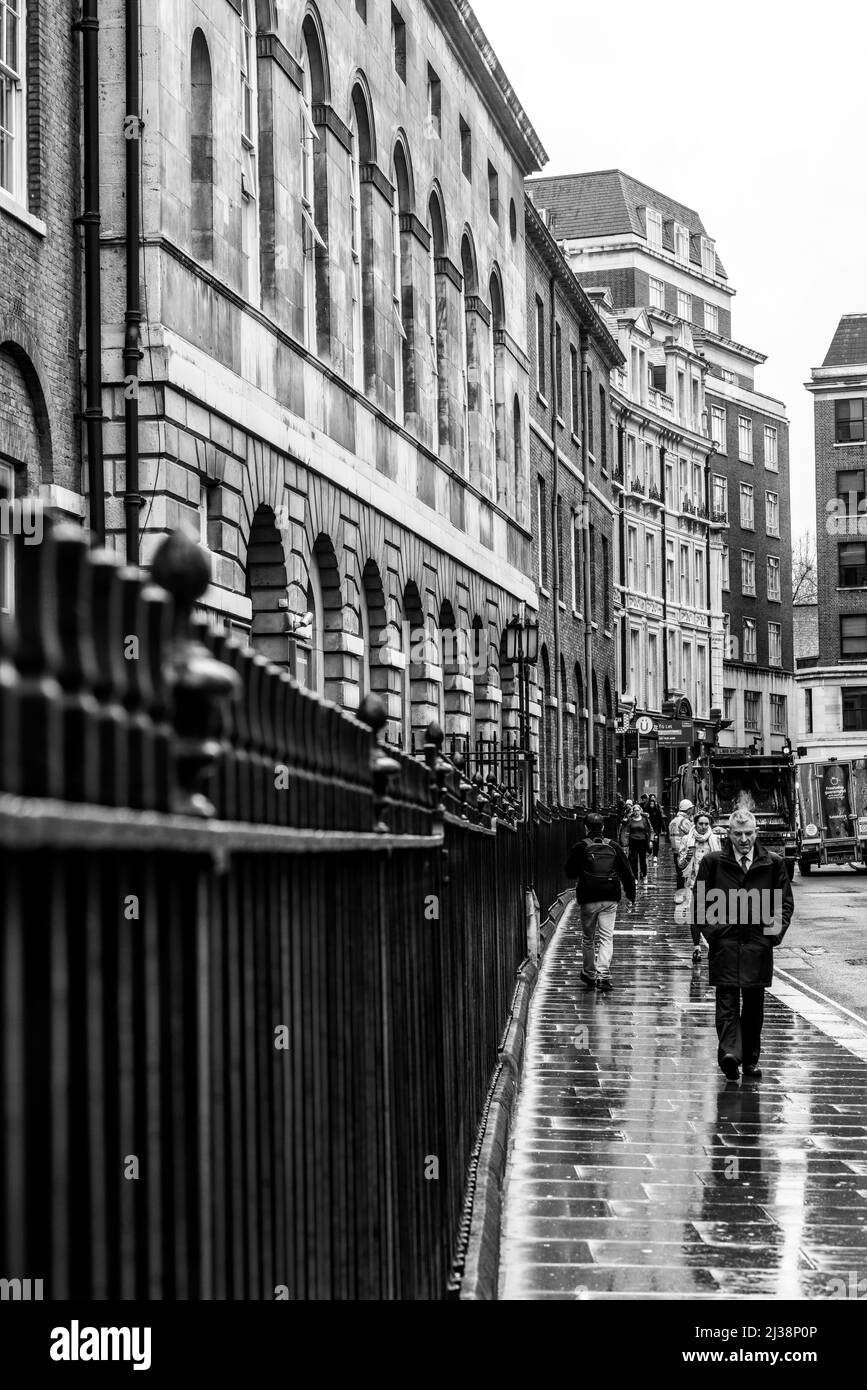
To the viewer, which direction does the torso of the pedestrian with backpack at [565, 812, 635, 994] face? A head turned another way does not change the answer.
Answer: away from the camera

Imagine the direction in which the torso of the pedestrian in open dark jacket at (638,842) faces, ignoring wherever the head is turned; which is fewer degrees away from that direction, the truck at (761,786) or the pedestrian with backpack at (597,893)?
the pedestrian with backpack

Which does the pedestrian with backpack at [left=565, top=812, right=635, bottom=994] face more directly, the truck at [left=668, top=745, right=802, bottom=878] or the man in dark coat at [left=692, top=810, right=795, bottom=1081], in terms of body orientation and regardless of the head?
the truck

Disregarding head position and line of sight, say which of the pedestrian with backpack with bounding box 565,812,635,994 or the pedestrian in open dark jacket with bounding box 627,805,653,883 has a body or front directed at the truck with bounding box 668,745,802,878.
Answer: the pedestrian with backpack with bounding box 565,812,635,994

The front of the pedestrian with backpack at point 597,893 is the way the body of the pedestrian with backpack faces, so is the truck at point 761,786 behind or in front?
in front

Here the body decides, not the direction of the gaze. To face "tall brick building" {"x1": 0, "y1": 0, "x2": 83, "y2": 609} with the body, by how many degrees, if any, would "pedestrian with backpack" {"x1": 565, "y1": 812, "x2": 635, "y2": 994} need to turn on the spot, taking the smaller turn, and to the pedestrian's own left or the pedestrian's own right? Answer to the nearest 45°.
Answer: approximately 135° to the pedestrian's own left
